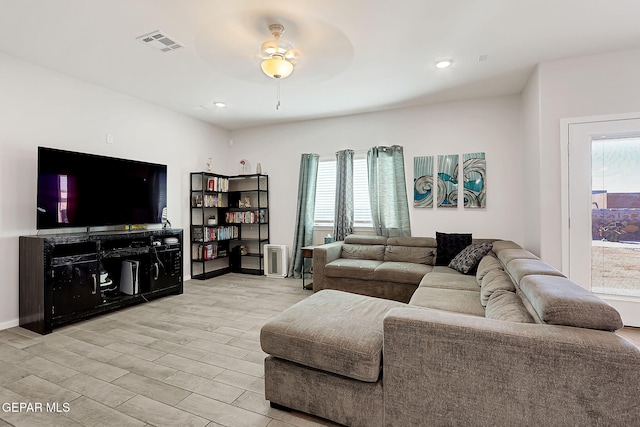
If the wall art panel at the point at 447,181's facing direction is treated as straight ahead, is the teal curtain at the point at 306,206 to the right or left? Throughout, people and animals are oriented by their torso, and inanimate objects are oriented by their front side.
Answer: on its right

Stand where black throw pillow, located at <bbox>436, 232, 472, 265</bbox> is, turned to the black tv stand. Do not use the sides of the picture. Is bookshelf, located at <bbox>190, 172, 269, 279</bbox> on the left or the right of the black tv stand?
right

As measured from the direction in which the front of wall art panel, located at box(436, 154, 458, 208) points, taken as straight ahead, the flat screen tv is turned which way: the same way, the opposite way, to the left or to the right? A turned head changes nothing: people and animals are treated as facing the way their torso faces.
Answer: to the left

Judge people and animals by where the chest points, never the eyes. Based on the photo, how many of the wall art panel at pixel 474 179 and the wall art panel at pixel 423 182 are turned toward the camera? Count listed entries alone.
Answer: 2

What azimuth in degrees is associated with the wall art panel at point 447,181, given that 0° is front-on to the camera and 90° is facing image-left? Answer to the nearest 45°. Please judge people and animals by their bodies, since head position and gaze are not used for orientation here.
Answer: approximately 0°

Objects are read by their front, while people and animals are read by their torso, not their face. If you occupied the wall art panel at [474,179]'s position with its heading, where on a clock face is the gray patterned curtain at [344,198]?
The gray patterned curtain is roughly at 3 o'clock from the wall art panel.

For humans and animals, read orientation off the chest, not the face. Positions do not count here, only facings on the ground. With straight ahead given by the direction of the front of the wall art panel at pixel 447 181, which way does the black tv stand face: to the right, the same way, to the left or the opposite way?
to the left

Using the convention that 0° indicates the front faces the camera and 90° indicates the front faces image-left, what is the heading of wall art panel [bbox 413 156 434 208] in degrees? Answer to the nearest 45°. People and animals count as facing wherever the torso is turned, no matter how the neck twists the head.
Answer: approximately 0°
